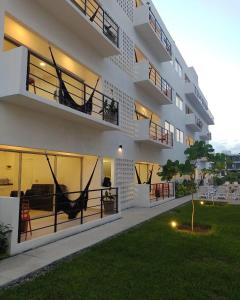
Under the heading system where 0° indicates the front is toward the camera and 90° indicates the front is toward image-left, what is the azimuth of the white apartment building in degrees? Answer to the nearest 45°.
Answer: approximately 315°

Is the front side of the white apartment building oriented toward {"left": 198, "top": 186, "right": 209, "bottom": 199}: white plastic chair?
no

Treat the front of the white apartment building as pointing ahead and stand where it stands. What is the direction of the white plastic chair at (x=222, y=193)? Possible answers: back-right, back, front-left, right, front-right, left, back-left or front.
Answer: left

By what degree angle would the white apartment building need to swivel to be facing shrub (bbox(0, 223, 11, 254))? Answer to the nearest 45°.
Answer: approximately 45° to its right
